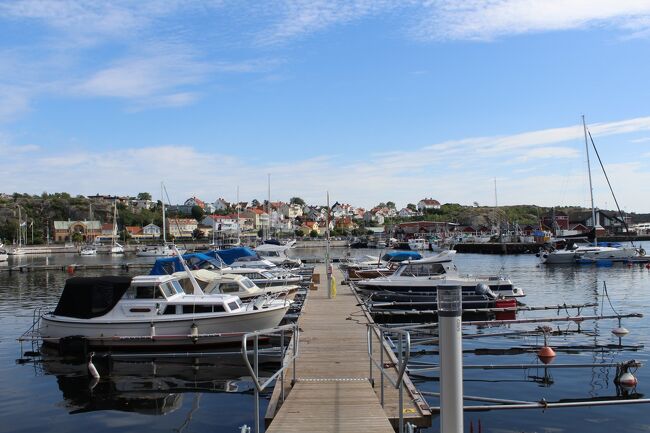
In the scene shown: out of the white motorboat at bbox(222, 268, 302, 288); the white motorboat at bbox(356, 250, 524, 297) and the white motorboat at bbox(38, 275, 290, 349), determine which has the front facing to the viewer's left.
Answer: the white motorboat at bbox(356, 250, 524, 297)

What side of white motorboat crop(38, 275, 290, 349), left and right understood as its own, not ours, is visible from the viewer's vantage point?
right

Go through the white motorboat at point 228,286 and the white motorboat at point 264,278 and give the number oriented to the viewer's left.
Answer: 0

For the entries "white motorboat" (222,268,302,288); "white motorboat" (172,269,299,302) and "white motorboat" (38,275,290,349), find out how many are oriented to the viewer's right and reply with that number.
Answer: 3

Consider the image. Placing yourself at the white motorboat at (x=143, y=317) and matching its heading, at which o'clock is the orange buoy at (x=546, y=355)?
The orange buoy is roughly at 1 o'clock from the white motorboat.

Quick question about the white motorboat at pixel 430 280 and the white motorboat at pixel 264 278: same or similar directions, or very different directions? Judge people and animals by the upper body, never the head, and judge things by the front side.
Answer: very different directions

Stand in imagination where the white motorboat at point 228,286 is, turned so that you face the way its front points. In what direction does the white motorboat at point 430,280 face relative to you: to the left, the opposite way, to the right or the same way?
the opposite way

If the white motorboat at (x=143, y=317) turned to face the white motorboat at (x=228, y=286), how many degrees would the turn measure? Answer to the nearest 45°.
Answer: approximately 45° to its left

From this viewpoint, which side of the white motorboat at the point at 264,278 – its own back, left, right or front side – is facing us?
right

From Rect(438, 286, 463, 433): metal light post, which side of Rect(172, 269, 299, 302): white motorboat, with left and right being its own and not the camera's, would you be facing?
right

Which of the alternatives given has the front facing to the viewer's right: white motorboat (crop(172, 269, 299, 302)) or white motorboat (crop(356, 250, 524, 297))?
white motorboat (crop(172, 269, 299, 302))

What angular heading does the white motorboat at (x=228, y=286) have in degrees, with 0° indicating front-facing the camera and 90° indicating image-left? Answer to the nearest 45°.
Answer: approximately 270°

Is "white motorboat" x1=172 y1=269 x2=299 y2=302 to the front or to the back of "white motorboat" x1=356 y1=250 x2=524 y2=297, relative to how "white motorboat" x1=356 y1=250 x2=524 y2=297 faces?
to the front

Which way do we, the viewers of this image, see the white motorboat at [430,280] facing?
facing to the left of the viewer

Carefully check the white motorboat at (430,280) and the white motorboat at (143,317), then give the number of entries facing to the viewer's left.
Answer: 1

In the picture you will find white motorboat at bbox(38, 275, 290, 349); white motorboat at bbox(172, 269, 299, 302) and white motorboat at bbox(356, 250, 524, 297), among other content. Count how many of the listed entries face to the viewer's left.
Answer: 1

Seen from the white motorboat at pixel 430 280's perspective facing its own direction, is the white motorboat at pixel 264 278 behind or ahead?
ahead

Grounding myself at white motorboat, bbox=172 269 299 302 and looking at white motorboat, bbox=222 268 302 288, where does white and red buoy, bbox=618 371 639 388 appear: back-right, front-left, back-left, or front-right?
back-right

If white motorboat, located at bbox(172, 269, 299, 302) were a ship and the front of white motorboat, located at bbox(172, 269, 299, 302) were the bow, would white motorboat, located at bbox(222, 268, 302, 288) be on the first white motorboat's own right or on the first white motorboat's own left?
on the first white motorboat's own left
